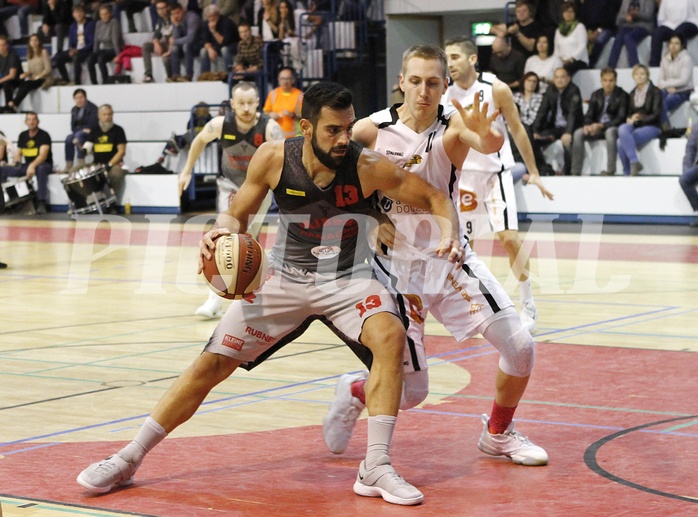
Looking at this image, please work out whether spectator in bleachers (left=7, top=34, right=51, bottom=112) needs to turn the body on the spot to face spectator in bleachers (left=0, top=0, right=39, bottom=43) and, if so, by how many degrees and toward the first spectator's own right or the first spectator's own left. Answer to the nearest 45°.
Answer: approximately 135° to the first spectator's own right

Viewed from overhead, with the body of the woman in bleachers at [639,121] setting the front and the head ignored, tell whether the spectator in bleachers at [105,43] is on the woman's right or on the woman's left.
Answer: on the woman's right

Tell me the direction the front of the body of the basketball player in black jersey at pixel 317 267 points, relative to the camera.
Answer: toward the camera

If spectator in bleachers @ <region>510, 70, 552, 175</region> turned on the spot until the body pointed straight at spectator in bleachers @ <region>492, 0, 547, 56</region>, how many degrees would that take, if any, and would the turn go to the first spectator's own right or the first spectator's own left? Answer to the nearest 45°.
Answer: approximately 180°

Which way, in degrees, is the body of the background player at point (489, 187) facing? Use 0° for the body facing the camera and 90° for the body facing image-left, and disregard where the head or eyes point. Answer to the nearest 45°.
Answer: approximately 45°

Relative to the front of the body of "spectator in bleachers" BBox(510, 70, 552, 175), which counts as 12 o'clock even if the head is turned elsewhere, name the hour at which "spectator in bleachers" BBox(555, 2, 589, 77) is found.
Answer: "spectator in bleachers" BBox(555, 2, 589, 77) is roughly at 7 o'clock from "spectator in bleachers" BBox(510, 70, 552, 175).

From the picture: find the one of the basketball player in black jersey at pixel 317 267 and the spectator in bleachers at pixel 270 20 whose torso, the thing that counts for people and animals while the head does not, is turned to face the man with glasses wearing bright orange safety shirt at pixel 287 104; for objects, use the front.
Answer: the spectator in bleachers at pixel 270 20

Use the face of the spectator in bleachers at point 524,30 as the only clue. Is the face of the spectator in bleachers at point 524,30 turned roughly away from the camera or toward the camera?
toward the camera

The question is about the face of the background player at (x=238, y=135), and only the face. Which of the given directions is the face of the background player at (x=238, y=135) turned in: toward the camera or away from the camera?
toward the camera

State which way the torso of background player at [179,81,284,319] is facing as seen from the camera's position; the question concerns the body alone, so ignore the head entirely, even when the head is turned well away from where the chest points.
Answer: toward the camera

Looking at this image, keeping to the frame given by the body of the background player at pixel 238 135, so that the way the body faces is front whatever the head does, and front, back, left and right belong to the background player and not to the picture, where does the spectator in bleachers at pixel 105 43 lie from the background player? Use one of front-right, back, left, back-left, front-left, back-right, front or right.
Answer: back

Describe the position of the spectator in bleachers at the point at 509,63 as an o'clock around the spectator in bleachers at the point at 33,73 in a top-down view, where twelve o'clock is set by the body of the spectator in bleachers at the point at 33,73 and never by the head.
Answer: the spectator in bleachers at the point at 509,63 is roughly at 9 o'clock from the spectator in bleachers at the point at 33,73.

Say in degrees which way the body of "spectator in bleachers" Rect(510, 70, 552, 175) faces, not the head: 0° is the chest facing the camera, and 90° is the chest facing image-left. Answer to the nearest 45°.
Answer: approximately 0°

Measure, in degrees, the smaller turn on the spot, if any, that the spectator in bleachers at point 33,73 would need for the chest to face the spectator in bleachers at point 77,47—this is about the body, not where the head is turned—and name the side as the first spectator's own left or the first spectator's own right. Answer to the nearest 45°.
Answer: approximately 135° to the first spectator's own left

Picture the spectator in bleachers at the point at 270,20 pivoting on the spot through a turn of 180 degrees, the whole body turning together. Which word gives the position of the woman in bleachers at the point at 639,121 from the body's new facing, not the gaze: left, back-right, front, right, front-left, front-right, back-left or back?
back-right

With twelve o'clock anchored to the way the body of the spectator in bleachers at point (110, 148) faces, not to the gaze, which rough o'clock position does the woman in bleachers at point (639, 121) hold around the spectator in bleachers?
The woman in bleachers is roughly at 10 o'clock from the spectator in bleachers.

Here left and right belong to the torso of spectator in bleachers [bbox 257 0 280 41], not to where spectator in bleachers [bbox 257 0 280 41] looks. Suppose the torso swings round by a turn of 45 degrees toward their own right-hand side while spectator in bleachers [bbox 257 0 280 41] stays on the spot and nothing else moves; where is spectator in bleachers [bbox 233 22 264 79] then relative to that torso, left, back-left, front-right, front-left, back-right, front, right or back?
front

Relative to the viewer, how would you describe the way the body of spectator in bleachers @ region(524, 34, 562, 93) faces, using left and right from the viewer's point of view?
facing the viewer

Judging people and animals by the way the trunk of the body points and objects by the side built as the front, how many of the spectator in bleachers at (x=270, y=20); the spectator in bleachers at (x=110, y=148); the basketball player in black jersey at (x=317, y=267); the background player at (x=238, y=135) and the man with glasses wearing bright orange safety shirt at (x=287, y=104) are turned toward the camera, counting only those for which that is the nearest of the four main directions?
5

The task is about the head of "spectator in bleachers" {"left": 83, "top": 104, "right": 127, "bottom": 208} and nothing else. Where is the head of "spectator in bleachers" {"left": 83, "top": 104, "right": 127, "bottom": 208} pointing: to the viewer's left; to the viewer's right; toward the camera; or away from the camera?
toward the camera

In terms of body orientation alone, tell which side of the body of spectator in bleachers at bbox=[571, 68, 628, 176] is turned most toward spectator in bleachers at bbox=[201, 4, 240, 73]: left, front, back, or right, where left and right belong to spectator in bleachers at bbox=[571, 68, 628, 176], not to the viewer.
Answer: right

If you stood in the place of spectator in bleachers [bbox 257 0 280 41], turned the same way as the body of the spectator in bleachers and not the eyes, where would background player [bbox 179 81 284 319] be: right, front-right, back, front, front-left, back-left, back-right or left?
front
